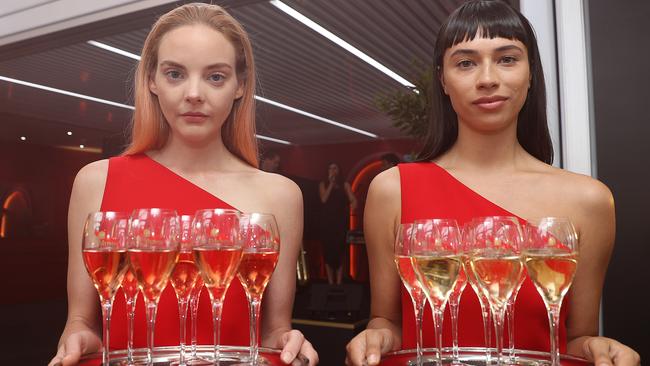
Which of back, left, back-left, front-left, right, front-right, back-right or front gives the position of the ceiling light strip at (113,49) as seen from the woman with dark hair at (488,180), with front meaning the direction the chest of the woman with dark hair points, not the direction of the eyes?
back-right

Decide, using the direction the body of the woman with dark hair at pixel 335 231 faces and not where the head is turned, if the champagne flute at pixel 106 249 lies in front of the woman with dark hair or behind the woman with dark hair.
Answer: in front

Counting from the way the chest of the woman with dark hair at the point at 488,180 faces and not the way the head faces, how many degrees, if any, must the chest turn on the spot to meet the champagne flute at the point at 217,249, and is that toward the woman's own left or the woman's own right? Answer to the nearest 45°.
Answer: approximately 45° to the woman's own right

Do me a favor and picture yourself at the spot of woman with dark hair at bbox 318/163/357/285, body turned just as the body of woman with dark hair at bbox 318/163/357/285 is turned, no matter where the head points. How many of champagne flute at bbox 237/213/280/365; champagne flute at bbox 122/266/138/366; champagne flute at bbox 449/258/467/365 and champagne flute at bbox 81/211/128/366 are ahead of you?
4

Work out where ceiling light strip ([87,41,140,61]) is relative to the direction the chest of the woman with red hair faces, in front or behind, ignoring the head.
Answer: behind

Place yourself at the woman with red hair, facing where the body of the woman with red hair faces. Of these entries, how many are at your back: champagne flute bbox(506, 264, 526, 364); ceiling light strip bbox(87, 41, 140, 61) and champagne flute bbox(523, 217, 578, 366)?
1

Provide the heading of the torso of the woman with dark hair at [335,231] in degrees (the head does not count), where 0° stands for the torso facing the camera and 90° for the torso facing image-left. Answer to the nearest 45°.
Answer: approximately 0°
